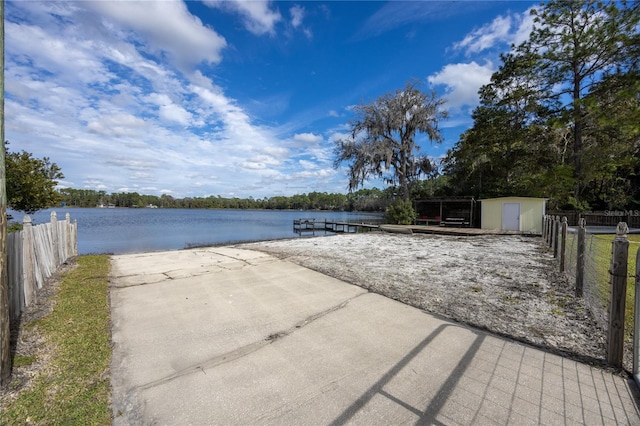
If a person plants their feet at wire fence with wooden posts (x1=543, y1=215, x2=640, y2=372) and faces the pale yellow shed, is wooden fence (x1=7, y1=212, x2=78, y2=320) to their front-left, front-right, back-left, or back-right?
back-left

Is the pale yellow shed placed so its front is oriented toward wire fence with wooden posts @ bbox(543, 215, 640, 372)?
yes

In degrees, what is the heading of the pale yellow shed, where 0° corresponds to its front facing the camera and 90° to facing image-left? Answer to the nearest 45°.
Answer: approximately 0°

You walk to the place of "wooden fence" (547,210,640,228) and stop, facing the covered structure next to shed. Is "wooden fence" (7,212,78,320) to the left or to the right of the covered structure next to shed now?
left

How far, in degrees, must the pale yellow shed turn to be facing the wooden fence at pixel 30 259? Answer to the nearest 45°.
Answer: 0° — it already faces it

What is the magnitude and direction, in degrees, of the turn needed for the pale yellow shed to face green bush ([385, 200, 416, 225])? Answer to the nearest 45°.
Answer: approximately 90° to its right

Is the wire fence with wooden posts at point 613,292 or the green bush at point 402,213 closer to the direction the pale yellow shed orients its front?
the wire fence with wooden posts

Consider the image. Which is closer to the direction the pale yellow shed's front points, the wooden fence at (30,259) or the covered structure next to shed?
the wooden fence

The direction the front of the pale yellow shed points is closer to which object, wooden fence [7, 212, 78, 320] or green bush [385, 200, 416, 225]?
the wooden fence

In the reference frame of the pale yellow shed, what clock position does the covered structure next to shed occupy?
The covered structure next to shed is roughly at 4 o'clock from the pale yellow shed.
